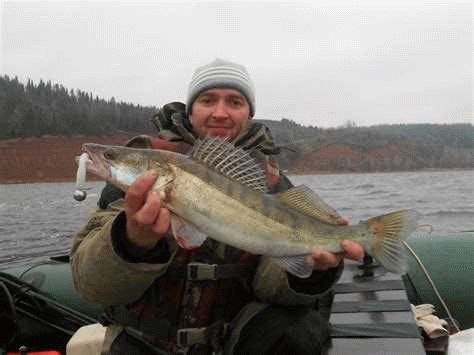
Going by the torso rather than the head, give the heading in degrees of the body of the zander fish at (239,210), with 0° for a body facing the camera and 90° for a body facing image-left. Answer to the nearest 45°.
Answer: approximately 90°

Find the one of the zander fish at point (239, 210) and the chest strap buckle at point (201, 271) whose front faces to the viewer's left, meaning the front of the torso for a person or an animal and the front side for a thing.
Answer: the zander fish

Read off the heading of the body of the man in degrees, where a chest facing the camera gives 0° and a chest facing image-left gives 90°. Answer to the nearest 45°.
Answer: approximately 0°

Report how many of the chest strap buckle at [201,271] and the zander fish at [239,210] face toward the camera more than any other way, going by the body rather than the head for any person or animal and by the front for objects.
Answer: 1

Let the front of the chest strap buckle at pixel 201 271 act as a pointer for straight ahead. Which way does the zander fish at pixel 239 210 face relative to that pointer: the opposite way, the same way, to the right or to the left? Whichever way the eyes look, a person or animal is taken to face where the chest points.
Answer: to the right
